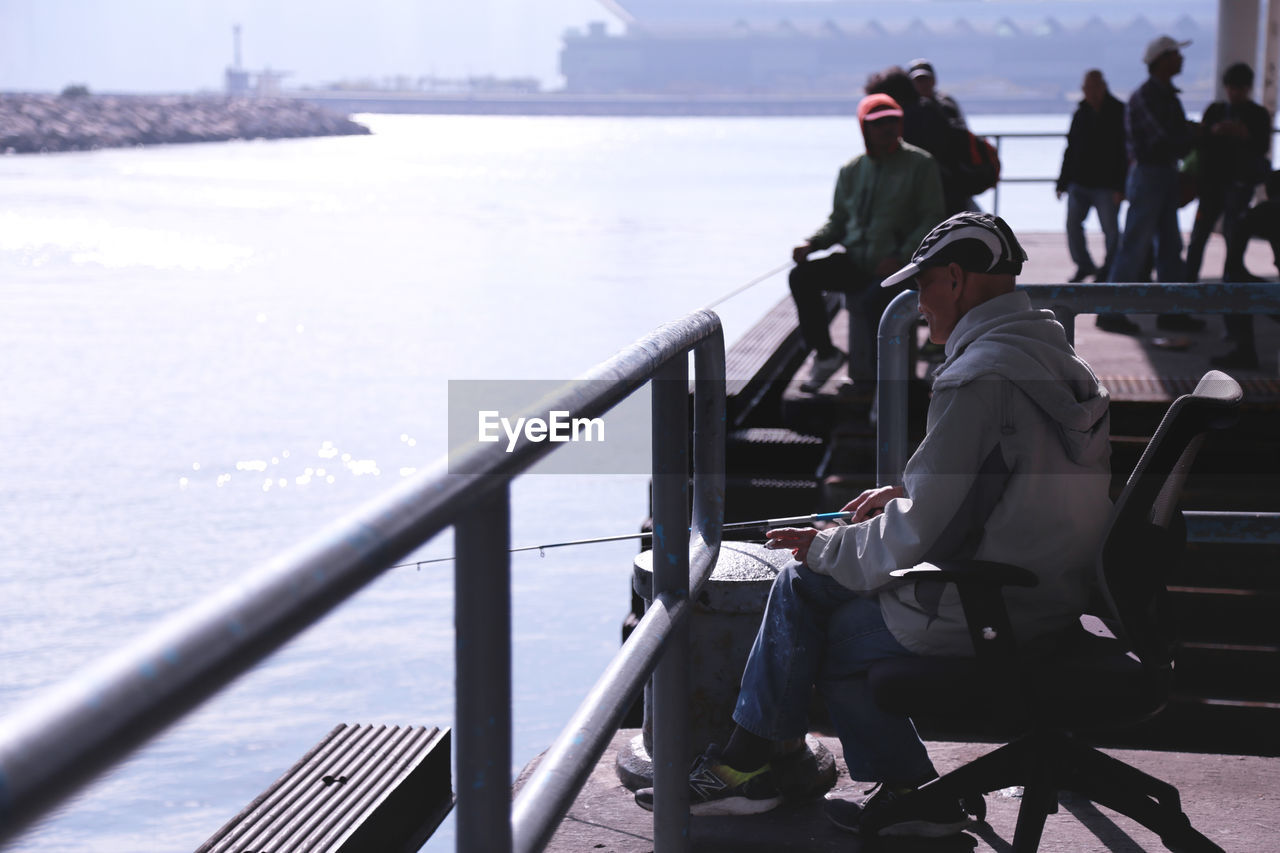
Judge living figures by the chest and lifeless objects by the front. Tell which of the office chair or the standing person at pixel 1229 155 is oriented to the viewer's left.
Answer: the office chair

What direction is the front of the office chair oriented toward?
to the viewer's left

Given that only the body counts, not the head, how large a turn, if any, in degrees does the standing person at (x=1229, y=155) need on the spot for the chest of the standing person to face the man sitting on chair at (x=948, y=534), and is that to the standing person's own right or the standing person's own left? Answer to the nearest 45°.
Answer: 0° — they already face them

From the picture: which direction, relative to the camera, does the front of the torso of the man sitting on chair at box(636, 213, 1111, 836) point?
to the viewer's left

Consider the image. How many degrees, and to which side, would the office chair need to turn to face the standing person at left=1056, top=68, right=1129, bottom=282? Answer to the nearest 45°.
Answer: approximately 90° to its right

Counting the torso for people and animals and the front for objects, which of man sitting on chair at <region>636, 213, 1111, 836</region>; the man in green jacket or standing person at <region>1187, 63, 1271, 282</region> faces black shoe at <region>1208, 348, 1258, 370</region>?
the standing person
